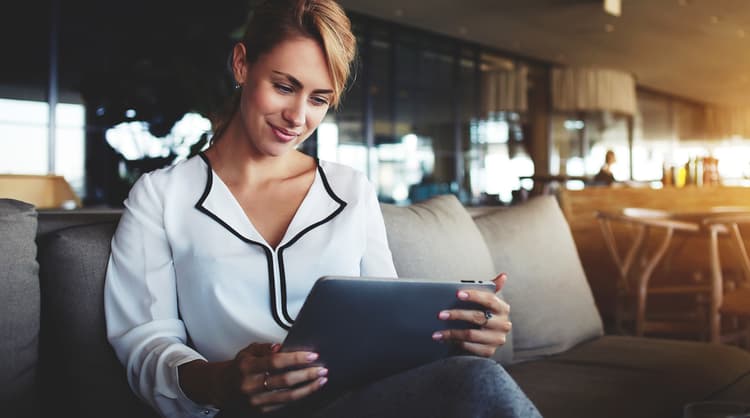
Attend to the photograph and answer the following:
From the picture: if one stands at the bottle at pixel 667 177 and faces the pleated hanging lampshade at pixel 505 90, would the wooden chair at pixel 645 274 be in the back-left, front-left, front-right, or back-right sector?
back-left

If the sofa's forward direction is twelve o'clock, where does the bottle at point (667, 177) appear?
The bottle is roughly at 7 o'clock from the sofa.

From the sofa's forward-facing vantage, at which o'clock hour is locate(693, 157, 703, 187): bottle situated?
The bottle is roughly at 7 o'clock from the sofa.

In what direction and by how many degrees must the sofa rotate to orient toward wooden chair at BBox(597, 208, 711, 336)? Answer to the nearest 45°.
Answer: approximately 135° to its left

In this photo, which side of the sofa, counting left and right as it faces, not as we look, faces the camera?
front

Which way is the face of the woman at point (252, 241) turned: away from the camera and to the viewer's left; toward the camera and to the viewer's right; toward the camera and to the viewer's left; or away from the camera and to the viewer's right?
toward the camera and to the viewer's right
